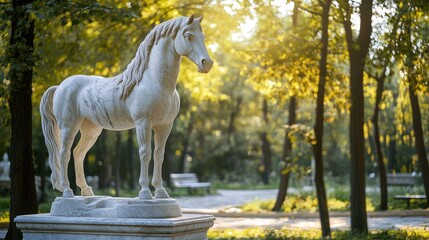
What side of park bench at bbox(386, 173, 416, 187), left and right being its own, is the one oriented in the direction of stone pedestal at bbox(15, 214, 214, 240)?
front

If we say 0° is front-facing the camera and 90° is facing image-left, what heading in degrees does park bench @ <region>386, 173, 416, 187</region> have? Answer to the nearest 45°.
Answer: approximately 0°

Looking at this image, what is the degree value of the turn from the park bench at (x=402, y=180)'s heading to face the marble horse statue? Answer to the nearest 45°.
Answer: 0° — it already faces it

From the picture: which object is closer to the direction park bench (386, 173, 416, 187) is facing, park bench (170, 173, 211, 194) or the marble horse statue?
the marble horse statue

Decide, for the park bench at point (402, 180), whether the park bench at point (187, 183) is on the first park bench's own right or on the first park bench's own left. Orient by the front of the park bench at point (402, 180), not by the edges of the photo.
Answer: on the first park bench's own right
